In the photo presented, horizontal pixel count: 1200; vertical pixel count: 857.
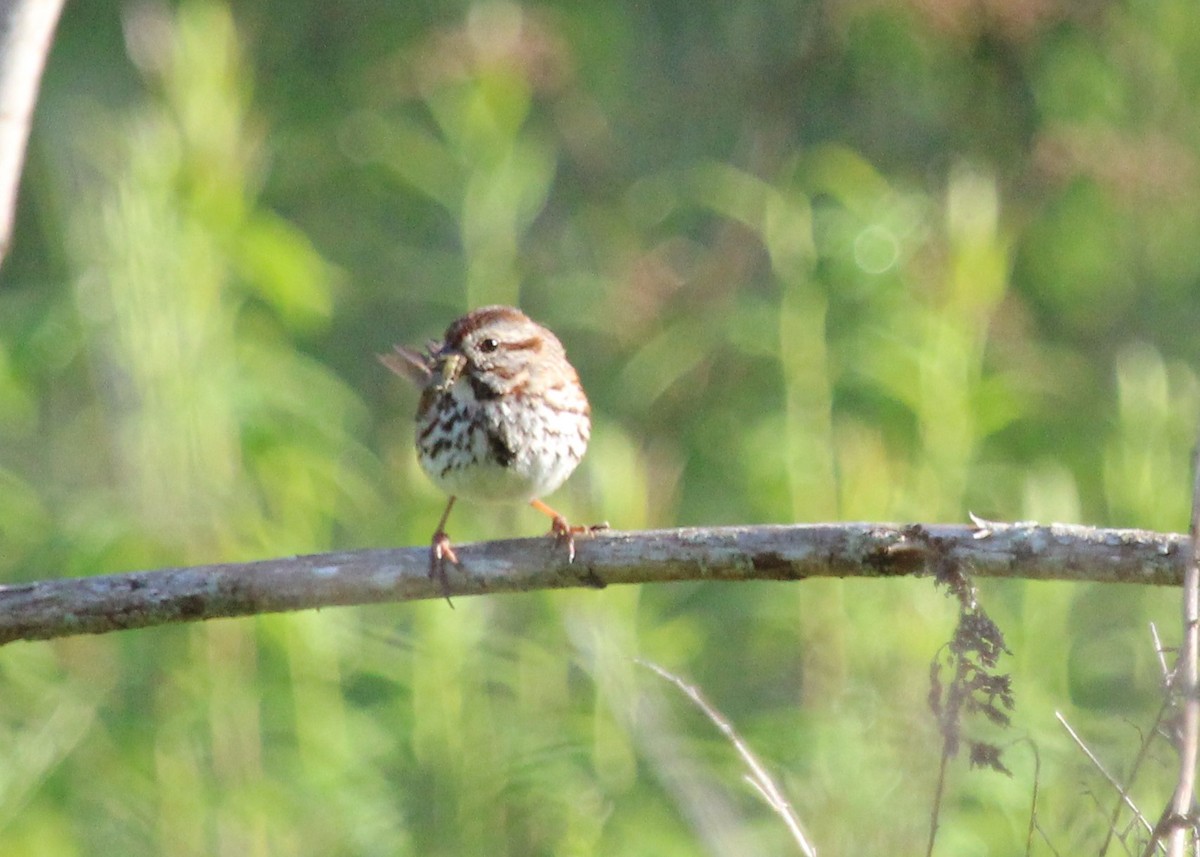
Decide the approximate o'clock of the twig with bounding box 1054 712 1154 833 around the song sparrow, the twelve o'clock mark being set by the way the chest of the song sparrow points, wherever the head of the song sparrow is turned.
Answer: The twig is roughly at 11 o'clock from the song sparrow.

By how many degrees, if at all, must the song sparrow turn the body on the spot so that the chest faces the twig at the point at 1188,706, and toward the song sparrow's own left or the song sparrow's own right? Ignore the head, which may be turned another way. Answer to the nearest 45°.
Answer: approximately 45° to the song sparrow's own left

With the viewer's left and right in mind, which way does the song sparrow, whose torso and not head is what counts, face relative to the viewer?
facing the viewer

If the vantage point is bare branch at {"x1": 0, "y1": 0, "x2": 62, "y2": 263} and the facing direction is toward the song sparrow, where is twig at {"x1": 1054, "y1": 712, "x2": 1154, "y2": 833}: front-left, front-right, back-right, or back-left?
front-right

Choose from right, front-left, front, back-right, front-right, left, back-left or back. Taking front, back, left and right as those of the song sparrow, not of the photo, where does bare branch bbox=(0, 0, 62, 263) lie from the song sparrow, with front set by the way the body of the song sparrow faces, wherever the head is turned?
front-right
